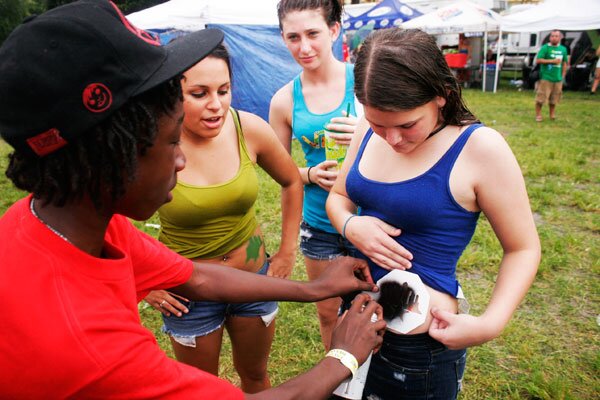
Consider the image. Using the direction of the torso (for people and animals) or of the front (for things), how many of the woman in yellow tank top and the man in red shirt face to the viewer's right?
1

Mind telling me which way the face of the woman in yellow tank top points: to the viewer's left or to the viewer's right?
to the viewer's right

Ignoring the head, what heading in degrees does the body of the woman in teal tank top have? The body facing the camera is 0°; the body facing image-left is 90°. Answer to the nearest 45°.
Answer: approximately 0°

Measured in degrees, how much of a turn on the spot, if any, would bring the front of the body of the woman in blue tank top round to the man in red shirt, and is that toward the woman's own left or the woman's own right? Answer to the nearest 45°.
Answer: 0° — they already face them

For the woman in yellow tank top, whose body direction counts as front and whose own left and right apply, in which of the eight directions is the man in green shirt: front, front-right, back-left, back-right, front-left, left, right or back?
back-left

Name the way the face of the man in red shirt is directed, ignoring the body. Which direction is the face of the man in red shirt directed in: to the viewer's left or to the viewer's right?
to the viewer's right

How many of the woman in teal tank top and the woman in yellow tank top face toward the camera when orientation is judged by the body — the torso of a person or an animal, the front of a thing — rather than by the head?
2

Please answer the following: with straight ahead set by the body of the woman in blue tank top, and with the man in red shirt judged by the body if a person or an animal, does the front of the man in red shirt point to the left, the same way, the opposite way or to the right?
the opposite way

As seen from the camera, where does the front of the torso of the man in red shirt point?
to the viewer's right

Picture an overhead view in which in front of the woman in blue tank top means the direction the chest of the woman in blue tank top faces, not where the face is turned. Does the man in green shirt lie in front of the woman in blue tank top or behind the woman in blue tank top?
behind

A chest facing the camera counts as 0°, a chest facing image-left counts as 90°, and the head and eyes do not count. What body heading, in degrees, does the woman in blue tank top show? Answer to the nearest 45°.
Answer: approximately 45°

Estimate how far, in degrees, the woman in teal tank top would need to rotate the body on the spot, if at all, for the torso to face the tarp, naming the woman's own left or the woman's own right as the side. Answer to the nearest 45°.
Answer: approximately 180°
